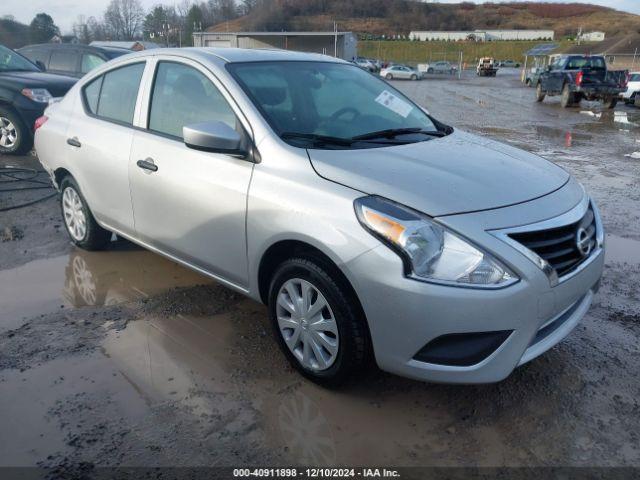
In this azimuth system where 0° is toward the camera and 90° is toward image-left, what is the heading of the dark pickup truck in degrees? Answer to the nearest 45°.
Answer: approximately 135°

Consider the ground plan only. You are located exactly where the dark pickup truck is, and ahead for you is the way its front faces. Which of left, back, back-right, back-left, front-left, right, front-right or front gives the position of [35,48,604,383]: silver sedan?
back-left

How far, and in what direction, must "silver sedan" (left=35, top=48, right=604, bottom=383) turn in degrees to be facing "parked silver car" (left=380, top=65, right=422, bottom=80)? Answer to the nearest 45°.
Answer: approximately 135° to its left

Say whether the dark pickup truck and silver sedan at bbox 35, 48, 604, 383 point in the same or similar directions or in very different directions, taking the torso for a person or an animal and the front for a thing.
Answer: very different directions

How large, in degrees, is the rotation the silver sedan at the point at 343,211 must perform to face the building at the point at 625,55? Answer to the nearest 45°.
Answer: approximately 90° to its left

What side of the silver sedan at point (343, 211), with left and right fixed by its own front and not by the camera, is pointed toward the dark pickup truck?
left

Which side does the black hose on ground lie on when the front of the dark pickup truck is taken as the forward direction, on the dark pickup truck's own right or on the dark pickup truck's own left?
on the dark pickup truck's own left
